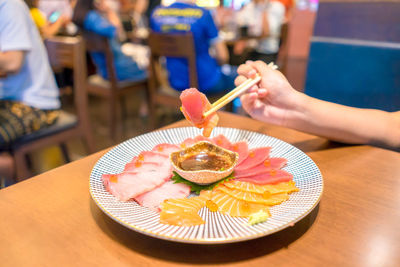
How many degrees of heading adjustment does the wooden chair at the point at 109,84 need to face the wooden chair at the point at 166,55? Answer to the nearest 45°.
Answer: approximately 90° to its right

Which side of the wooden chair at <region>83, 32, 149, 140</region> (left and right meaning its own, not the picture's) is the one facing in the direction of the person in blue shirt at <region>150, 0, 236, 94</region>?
right

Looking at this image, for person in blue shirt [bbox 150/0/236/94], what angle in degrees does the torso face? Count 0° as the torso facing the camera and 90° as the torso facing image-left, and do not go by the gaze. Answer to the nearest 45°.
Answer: approximately 225°

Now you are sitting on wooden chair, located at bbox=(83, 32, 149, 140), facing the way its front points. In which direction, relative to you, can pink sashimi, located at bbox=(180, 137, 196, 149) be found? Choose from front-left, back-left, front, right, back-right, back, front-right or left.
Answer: back-right

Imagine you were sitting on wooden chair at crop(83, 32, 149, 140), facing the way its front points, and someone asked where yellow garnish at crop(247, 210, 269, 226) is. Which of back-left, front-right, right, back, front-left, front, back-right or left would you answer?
back-right

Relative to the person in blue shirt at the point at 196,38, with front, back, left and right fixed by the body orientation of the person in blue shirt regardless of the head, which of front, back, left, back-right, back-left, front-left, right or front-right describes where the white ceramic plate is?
back-right

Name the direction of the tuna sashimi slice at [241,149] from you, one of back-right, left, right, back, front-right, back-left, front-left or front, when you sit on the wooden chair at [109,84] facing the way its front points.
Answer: back-right

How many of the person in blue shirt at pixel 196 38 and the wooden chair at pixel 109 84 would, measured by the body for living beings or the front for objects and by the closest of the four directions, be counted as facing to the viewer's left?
0

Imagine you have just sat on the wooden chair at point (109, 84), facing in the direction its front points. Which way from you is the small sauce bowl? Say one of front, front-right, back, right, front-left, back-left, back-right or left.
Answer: back-right

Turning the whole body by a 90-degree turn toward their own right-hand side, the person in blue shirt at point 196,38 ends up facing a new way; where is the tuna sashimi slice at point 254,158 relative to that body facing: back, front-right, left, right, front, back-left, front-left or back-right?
front-right

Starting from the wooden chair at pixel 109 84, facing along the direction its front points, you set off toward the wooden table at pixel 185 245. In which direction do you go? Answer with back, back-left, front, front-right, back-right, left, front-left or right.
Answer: back-right
